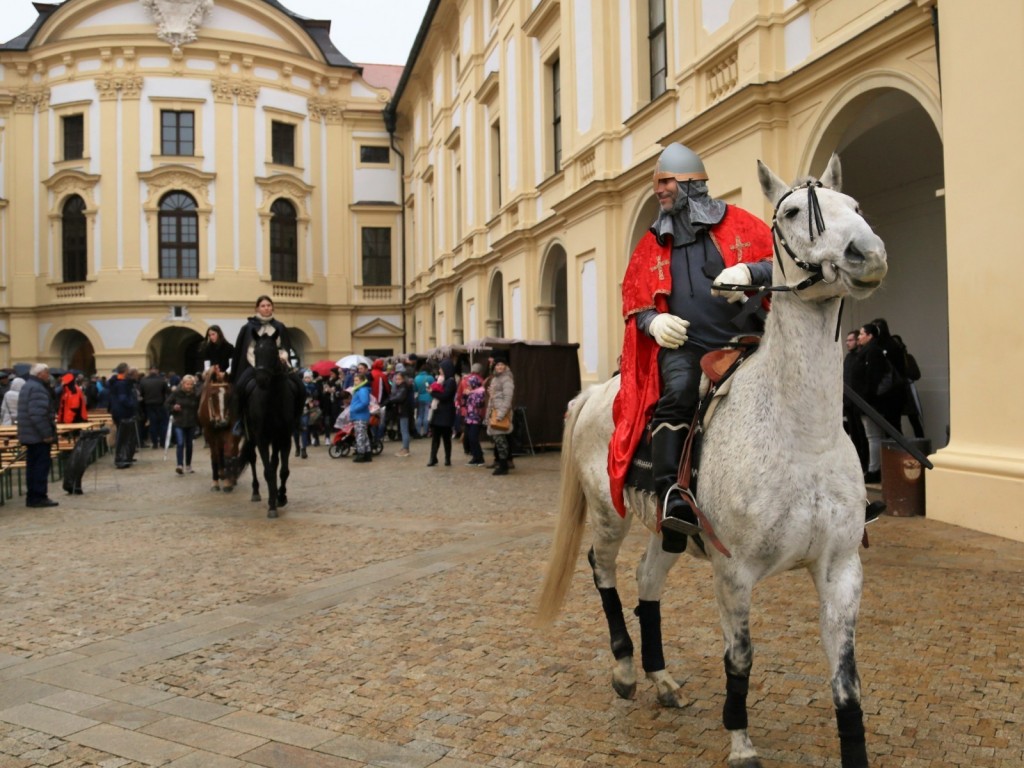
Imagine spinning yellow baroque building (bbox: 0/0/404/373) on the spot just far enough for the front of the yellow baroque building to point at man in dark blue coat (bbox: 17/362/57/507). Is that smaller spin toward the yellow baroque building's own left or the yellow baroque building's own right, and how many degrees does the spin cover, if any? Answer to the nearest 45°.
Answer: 0° — it already faces them

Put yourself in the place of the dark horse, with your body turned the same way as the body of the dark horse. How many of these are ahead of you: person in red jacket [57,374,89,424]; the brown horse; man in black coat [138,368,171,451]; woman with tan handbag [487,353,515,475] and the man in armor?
1

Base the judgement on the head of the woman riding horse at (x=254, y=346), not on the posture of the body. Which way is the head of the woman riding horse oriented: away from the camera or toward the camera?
toward the camera

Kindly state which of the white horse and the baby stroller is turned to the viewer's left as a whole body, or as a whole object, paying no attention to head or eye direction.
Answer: the baby stroller

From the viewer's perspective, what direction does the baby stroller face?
to the viewer's left

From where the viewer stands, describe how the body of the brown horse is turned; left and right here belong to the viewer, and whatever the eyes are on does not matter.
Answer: facing the viewer

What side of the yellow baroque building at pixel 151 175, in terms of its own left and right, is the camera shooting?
front

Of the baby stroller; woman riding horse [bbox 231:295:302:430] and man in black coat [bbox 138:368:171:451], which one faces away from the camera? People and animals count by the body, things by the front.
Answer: the man in black coat

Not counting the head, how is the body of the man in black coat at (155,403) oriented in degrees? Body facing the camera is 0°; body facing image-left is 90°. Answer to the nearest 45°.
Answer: approximately 180°

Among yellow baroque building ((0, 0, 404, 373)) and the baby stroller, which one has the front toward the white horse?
the yellow baroque building

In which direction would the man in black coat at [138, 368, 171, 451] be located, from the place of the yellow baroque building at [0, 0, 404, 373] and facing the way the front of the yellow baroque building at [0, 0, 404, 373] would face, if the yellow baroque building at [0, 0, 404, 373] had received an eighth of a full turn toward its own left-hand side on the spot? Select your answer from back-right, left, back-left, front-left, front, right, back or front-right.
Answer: front-right

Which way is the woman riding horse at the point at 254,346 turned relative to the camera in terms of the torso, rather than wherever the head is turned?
toward the camera

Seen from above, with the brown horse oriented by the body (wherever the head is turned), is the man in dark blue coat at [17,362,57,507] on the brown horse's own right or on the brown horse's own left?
on the brown horse's own right

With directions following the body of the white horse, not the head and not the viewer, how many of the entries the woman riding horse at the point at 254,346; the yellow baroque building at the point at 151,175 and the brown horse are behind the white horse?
3

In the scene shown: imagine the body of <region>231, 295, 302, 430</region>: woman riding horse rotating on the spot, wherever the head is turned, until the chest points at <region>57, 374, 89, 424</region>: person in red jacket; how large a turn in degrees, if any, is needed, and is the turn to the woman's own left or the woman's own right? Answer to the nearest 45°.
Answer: approximately 135° to the woman's own right
